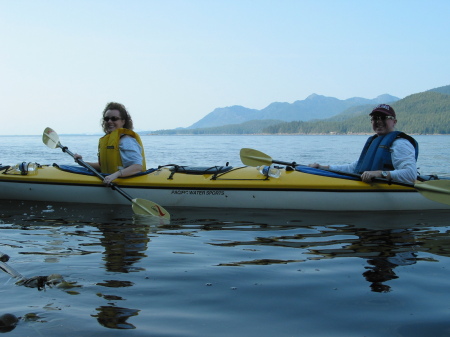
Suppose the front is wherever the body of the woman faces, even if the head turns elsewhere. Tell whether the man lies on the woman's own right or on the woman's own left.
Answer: on the woman's own left

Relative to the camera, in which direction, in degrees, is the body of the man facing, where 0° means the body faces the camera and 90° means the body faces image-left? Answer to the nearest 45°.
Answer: approximately 45°

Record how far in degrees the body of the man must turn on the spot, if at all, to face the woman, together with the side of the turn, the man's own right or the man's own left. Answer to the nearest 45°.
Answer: approximately 45° to the man's own right

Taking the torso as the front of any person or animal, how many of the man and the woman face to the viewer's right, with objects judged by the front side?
0

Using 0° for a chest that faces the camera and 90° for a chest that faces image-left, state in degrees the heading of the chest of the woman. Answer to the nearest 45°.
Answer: approximately 45°
